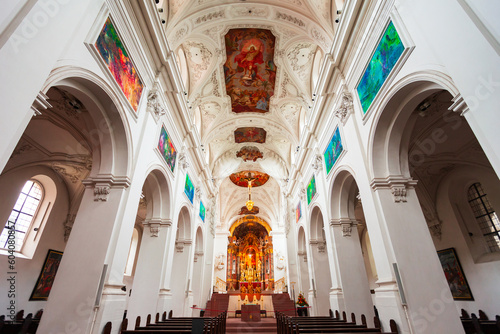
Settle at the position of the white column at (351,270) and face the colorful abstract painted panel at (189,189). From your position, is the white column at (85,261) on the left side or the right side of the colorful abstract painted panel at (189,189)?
left

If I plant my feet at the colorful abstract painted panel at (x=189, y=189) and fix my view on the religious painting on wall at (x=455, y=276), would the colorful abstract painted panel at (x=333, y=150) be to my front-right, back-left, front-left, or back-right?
front-right

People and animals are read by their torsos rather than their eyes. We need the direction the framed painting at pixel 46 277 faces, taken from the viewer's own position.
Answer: facing the viewer and to the right of the viewer

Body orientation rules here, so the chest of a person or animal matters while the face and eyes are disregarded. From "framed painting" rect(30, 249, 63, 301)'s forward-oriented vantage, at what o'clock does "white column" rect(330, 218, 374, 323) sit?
The white column is roughly at 12 o'clock from the framed painting.

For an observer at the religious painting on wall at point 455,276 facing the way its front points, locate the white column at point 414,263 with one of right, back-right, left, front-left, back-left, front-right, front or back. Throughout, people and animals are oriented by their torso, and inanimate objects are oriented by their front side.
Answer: front-left

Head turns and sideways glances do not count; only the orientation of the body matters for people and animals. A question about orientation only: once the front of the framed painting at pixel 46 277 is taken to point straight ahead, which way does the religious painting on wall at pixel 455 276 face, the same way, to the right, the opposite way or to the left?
the opposite way

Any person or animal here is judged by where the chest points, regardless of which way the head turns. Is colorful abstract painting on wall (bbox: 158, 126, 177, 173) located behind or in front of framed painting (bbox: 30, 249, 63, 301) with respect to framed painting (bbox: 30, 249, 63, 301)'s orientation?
in front

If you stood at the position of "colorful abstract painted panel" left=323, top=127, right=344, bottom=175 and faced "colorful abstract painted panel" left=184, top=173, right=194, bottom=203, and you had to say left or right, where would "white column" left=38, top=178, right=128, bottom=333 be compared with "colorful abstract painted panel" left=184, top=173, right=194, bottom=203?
left

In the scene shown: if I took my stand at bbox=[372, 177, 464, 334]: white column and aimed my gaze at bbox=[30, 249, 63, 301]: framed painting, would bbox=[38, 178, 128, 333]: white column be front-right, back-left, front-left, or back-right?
front-left

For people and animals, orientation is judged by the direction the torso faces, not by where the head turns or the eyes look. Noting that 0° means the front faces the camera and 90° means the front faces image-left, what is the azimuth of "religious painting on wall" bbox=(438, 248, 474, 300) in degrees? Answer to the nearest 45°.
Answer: approximately 45°

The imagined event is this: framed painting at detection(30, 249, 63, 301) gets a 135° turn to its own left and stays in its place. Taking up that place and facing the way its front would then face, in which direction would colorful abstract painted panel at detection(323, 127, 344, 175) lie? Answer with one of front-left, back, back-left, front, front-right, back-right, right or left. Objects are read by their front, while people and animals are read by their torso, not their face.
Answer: back-right

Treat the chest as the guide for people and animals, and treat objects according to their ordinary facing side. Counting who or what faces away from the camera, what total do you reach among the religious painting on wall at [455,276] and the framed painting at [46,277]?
0

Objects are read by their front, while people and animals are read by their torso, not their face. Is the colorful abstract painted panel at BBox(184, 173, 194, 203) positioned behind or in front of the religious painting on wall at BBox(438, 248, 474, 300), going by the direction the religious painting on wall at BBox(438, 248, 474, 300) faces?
in front

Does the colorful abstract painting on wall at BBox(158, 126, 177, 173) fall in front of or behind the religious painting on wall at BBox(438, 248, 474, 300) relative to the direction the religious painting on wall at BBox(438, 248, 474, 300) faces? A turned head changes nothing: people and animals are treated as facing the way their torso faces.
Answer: in front
